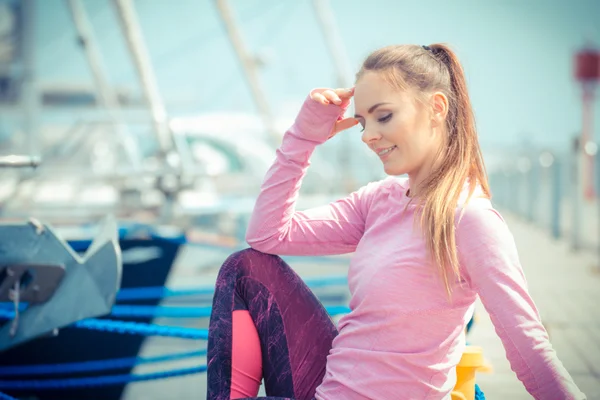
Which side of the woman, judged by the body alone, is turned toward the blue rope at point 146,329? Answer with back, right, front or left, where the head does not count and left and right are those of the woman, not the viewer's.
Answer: right

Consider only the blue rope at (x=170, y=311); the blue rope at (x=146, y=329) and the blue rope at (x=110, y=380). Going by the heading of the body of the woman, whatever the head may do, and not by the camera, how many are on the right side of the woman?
3

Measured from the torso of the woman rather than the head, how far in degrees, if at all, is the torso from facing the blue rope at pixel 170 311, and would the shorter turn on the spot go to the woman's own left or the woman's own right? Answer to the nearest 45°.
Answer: approximately 90° to the woman's own right

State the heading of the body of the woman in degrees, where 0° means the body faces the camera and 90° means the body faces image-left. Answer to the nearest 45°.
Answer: approximately 45°

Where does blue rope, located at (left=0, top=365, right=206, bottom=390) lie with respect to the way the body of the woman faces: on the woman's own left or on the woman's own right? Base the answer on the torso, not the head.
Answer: on the woman's own right

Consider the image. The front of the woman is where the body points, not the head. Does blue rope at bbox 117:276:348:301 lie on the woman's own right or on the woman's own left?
on the woman's own right
